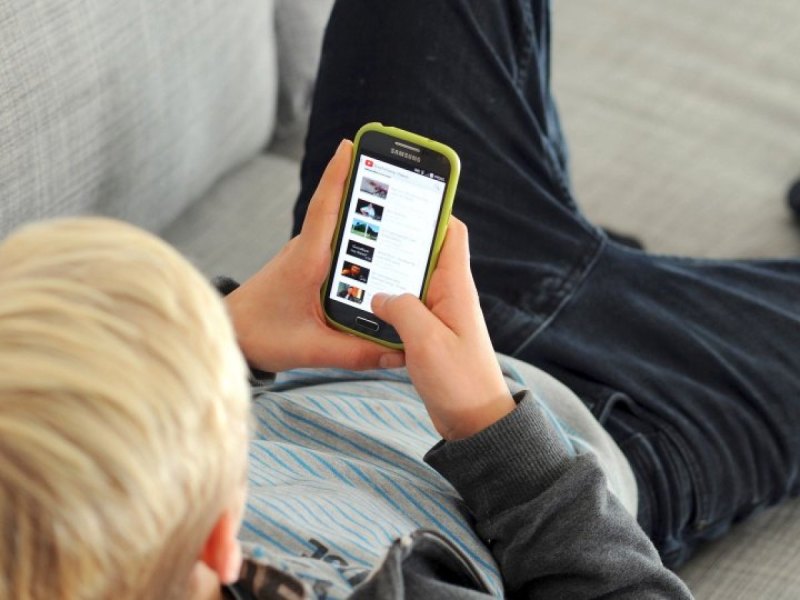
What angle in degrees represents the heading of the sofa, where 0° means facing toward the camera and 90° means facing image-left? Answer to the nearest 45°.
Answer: approximately 315°

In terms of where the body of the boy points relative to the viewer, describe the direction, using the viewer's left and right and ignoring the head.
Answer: facing away from the viewer and to the right of the viewer
